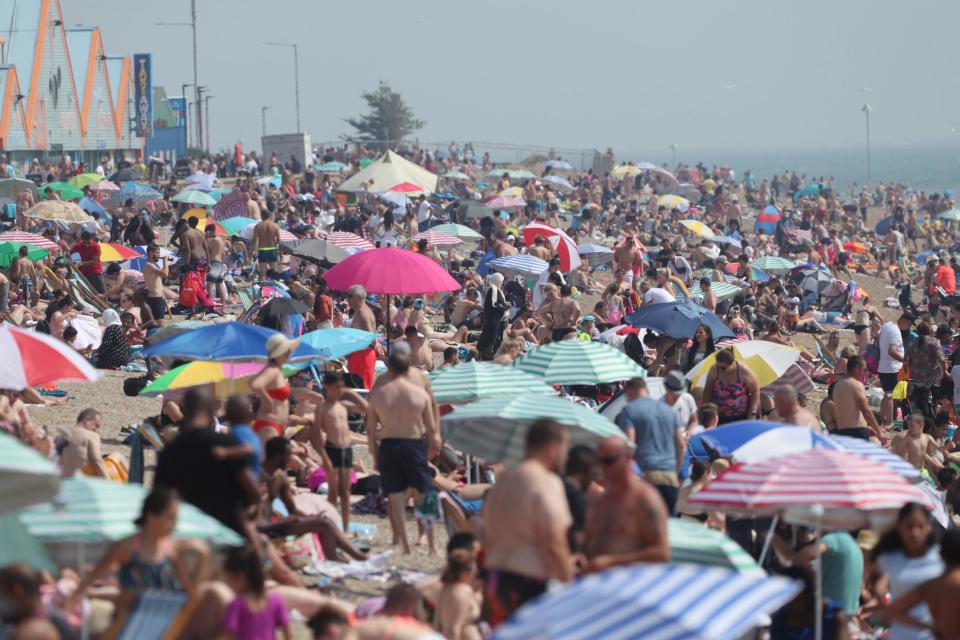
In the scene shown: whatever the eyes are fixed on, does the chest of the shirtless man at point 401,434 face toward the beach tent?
yes

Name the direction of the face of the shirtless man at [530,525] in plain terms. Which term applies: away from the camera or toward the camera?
away from the camera

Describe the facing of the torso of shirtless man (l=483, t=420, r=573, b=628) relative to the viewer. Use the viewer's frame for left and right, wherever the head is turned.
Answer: facing away from the viewer and to the right of the viewer

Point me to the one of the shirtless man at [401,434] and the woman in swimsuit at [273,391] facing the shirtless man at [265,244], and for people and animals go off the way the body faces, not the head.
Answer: the shirtless man at [401,434]

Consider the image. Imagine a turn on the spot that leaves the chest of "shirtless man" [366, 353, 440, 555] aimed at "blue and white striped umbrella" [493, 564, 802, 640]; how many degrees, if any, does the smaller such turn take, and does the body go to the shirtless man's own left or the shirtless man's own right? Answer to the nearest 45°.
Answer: approximately 180°

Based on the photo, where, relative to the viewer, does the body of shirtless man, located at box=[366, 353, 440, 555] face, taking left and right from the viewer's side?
facing away from the viewer

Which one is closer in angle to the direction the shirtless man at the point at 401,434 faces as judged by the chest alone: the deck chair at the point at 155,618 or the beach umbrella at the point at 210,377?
the beach umbrella
